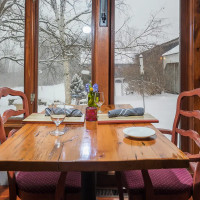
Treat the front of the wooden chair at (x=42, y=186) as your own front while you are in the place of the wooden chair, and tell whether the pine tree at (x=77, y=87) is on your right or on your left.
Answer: on your left

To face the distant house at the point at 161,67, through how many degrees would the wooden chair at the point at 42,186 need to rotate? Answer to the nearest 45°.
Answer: approximately 45° to its left

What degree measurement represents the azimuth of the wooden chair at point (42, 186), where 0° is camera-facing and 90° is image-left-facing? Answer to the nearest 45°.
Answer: approximately 270°

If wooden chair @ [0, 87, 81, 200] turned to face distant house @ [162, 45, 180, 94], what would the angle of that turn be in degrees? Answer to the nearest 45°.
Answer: approximately 45° to its left
